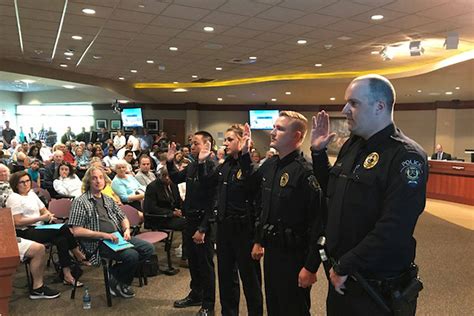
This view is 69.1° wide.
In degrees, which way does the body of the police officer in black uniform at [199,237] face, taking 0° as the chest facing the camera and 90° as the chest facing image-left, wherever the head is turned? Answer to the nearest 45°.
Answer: approximately 45°

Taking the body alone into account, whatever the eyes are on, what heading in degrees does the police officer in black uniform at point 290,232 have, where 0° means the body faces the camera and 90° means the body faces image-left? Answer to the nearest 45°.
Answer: approximately 45°

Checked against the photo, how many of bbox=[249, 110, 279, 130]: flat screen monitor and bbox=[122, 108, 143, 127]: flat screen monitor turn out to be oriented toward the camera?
2

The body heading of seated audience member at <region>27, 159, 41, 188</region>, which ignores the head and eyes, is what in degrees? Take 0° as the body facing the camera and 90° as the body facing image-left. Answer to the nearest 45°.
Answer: approximately 315°

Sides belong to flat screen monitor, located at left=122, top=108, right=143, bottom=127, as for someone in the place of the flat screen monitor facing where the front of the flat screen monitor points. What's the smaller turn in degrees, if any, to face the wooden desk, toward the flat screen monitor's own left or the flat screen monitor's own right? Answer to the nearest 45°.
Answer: approximately 45° to the flat screen monitor's own left

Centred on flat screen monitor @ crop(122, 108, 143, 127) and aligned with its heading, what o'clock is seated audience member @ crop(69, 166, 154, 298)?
The seated audience member is roughly at 12 o'clock from the flat screen monitor.

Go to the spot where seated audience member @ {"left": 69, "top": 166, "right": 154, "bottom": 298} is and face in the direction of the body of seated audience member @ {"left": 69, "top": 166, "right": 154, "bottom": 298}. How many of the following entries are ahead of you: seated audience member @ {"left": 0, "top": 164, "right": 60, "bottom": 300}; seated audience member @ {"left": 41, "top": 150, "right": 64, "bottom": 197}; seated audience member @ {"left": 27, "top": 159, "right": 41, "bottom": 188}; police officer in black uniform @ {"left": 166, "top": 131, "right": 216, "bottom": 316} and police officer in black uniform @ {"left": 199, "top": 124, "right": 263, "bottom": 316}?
2

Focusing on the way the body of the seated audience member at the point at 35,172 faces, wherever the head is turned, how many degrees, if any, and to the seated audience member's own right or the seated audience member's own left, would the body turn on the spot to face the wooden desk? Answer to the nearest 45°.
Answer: approximately 45° to the seated audience member's own left

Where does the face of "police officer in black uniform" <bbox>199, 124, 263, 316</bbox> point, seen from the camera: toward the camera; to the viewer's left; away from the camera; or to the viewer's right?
to the viewer's left

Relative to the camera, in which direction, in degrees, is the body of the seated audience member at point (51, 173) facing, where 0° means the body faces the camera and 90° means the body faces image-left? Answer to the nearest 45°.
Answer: approximately 315°

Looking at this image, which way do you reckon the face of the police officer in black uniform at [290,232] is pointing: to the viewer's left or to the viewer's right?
to the viewer's left

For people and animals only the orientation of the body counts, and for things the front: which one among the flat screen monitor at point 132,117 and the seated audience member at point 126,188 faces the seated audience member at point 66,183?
the flat screen monitor
